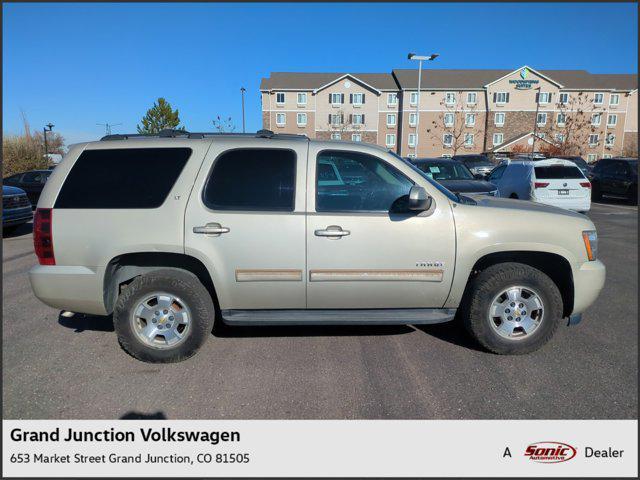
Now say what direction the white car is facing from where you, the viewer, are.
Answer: facing away from the viewer and to the left of the viewer

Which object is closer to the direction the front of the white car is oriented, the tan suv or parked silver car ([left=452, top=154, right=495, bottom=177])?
the parked silver car

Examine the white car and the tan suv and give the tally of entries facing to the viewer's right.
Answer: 1

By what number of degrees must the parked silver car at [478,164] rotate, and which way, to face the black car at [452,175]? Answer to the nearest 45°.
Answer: approximately 45° to its right

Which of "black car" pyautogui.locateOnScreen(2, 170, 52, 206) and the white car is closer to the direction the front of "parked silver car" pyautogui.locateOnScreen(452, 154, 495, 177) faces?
the white car

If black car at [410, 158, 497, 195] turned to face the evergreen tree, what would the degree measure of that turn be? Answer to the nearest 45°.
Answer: approximately 180°

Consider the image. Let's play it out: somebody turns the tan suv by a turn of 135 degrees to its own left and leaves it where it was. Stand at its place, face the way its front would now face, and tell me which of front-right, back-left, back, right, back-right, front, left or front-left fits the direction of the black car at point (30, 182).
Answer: front

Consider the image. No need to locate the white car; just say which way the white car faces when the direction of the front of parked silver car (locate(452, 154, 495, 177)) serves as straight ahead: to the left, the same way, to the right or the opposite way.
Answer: the opposite way

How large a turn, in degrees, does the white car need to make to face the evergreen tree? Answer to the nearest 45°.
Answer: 0° — it already faces it

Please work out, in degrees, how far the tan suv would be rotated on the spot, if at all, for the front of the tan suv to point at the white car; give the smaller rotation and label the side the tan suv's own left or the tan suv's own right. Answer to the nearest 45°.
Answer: approximately 45° to the tan suv's own left

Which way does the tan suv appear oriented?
to the viewer's right

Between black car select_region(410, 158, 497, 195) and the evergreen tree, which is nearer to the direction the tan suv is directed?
the black car
